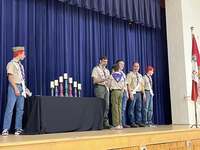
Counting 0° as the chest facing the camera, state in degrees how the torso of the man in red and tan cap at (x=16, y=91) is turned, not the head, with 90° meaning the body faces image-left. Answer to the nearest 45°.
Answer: approximately 315°

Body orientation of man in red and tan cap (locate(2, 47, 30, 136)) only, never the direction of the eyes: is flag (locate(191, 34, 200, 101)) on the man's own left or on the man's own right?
on the man's own left

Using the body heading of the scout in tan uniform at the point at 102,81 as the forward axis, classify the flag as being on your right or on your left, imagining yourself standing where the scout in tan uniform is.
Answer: on your left

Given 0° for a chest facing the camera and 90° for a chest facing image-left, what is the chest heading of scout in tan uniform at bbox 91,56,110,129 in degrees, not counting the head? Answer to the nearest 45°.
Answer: approximately 315°

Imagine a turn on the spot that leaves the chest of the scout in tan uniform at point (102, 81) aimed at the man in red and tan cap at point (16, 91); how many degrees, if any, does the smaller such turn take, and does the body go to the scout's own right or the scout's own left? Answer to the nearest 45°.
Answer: approximately 90° to the scout's own right

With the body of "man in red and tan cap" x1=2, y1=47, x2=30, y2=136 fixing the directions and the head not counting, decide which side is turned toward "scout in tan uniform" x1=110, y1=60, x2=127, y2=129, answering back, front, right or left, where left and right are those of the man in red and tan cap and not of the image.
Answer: front
